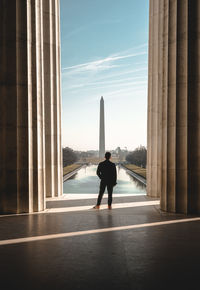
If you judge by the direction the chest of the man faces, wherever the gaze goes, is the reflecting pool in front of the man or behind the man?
in front

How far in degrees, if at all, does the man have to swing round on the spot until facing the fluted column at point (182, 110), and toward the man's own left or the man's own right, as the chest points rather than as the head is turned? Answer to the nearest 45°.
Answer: approximately 90° to the man's own right

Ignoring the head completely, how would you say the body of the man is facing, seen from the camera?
away from the camera

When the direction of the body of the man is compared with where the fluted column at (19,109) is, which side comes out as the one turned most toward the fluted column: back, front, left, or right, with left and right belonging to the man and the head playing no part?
left
